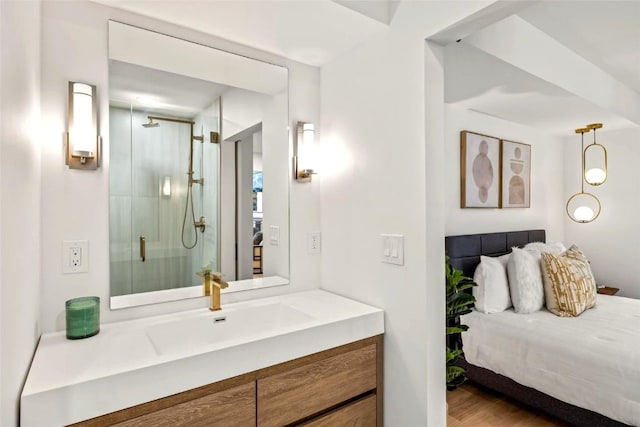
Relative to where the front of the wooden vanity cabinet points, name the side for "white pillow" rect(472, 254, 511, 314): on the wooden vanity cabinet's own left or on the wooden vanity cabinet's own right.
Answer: on the wooden vanity cabinet's own left

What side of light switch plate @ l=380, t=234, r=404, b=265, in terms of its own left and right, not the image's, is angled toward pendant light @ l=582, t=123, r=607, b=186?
back

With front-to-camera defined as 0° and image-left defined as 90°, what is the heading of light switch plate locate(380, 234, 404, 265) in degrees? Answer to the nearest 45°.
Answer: approximately 45°

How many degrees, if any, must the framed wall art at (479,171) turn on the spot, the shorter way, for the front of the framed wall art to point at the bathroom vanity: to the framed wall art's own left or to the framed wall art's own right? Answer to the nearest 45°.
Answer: approximately 45° to the framed wall art's own right

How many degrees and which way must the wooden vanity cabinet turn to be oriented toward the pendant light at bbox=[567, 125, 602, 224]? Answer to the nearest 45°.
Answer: approximately 90° to its left

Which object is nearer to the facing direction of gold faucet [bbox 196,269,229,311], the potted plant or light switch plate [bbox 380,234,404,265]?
the light switch plate

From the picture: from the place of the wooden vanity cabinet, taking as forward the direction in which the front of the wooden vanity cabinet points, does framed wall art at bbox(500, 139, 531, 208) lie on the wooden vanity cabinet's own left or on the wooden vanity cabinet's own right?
on the wooden vanity cabinet's own left

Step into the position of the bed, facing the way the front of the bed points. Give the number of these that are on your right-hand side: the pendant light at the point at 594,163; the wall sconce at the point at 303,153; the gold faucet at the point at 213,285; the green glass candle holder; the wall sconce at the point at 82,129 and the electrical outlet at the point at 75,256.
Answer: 5
